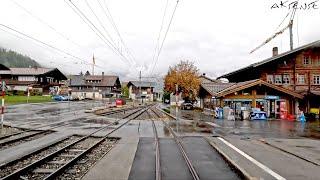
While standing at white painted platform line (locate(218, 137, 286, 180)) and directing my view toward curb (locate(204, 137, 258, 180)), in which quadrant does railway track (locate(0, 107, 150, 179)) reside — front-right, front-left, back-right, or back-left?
front-right

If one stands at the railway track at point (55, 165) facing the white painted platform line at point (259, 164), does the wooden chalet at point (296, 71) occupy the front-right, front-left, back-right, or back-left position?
front-left

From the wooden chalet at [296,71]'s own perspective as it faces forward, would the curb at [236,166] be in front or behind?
in front

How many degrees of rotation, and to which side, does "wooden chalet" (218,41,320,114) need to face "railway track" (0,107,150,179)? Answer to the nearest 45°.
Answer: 0° — it already faces it

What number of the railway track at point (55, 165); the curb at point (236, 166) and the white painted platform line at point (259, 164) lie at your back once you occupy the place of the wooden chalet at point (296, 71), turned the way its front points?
0

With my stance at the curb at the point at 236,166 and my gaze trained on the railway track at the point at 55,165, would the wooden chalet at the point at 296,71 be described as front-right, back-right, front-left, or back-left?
back-right
